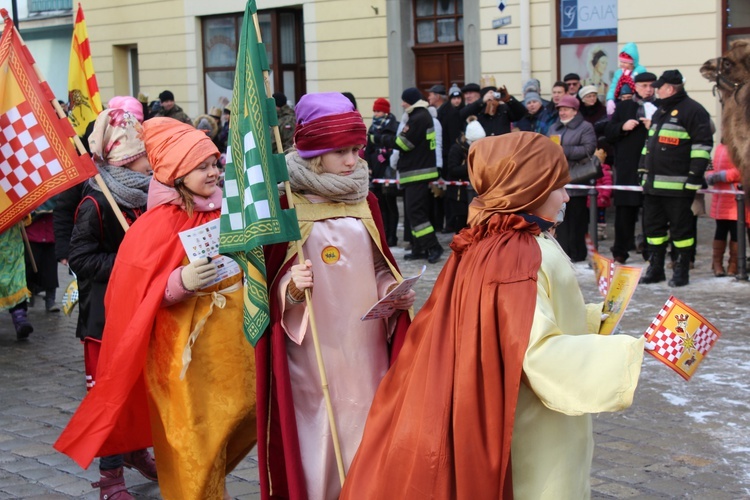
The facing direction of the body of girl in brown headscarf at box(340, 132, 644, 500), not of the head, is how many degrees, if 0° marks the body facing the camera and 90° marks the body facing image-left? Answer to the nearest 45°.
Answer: approximately 225°

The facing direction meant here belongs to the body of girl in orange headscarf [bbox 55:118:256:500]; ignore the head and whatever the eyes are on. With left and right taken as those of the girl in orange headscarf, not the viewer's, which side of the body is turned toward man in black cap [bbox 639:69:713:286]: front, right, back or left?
left

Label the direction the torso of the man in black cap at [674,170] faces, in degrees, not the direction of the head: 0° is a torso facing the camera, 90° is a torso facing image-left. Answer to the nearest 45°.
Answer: approximately 45°

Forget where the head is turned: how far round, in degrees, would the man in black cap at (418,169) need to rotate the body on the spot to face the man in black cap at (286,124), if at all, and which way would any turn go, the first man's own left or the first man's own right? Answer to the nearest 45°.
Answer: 0° — they already face them

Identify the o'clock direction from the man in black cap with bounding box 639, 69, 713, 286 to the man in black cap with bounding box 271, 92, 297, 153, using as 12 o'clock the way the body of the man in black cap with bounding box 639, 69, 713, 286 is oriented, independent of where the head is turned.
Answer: the man in black cap with bounding box 271, 92, 297, 153 is roughly at 2 o'clock from the man in black cap with bounding box 639, 69, 713, 286.

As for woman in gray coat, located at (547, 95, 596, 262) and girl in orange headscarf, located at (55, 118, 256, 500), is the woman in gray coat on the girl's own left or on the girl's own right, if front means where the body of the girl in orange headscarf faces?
on the girl's own left

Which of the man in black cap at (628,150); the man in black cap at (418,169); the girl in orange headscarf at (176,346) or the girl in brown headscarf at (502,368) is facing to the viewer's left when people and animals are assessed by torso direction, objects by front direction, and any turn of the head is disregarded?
the man in black cap at (418,169)

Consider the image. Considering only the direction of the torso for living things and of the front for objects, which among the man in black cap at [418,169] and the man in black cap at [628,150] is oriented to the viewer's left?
the man in black cap at [418,169]

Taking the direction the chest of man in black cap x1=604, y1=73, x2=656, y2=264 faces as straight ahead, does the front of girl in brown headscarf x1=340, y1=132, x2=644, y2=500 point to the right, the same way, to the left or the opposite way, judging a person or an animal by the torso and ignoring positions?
to the left

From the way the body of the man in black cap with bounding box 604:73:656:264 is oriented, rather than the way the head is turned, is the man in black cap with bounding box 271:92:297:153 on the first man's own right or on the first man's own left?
on the first man's own right

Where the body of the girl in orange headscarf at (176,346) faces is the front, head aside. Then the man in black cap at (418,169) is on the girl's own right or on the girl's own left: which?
on the girl's own left
